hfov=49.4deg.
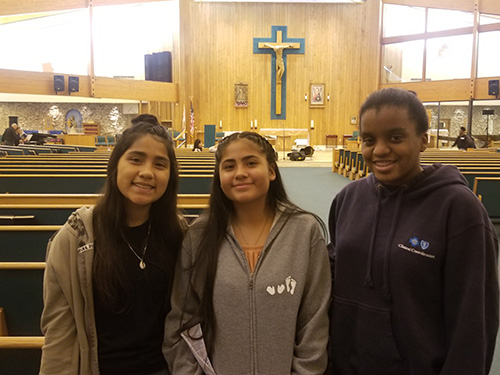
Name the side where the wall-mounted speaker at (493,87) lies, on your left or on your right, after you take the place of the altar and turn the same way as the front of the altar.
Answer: on your left

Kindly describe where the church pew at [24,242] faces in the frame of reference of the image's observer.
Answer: facing away from the viewer

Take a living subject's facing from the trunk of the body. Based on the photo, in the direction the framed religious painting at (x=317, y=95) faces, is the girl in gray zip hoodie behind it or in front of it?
in front

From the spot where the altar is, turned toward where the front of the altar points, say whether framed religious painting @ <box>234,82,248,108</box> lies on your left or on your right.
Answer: on your right

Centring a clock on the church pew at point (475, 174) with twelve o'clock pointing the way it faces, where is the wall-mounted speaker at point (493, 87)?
The wall-mounted speaker is roughly at 12 o'clock from the church pew.

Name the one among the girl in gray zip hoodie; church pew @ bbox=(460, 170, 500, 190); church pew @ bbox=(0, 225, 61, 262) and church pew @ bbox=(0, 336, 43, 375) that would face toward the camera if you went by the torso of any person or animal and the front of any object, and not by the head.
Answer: the girl in gray zip hoodie

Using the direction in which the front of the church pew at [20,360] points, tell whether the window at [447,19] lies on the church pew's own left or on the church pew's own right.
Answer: on the church pew's own right

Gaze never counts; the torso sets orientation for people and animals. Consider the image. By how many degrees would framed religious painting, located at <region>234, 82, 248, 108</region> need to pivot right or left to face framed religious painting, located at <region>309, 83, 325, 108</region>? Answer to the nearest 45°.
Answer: approximately 90° to its left

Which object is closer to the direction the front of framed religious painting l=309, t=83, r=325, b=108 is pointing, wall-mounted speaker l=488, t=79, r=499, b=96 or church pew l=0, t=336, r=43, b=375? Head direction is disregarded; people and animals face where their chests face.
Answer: the church pew

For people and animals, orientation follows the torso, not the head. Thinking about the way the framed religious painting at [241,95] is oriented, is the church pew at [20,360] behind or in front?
in front

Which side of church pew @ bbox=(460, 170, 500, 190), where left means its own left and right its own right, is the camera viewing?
back

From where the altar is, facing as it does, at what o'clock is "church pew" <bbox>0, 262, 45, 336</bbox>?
The church pew is roughly at 12 o'clock from the altar.
